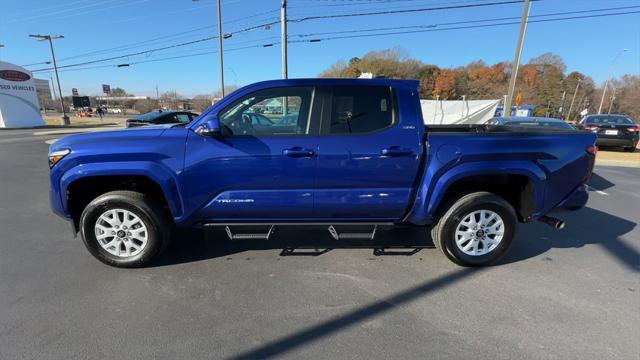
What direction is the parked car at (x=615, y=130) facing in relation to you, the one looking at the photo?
facing away from the viewer

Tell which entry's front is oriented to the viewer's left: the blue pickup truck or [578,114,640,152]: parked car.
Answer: the blue pickup truck

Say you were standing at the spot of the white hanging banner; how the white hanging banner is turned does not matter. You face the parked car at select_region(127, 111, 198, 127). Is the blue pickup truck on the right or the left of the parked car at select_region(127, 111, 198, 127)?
left

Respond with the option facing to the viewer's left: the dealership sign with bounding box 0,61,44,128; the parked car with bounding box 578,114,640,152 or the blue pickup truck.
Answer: the blue pickup truck

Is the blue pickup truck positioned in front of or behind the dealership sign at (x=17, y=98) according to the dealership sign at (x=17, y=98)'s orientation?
in front

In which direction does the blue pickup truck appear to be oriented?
to the viewer's left

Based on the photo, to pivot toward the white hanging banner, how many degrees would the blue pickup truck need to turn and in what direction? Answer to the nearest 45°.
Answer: approximately 135° to its right
